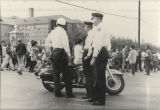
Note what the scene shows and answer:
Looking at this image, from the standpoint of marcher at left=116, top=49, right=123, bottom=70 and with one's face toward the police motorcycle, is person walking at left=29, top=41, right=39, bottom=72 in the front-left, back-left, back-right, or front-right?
front-right

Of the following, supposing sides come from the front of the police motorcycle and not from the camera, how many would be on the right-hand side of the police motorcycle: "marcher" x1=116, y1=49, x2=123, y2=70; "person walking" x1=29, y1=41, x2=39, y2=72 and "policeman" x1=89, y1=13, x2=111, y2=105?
1

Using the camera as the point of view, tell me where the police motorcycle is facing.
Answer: facing to the right of the viewer

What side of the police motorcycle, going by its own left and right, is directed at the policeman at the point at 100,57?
right

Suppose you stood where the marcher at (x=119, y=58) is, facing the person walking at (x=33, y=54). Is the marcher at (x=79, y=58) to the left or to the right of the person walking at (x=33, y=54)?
left

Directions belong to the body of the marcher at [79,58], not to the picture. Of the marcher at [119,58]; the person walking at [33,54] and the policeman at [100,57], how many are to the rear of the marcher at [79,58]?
1

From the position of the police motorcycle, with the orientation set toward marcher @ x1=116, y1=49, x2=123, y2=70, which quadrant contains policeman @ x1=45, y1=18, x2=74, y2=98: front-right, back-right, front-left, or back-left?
back-left

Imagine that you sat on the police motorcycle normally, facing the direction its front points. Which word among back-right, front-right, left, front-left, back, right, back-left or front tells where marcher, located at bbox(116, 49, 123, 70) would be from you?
left

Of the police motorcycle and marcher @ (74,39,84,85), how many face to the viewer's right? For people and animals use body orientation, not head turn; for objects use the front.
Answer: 1
